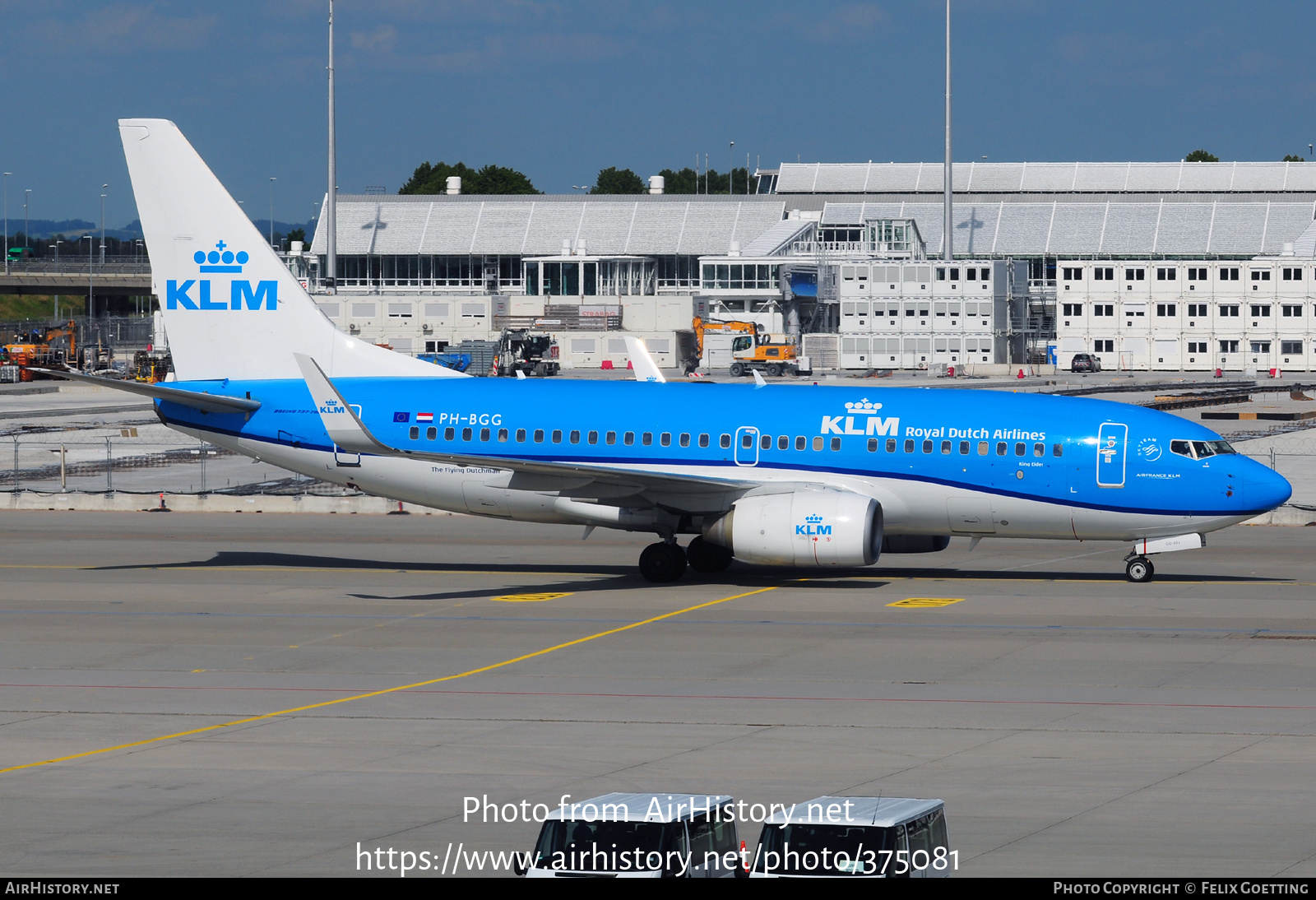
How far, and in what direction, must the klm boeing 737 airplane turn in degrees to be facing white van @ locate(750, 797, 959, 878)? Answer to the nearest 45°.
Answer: approximately 90° to its right

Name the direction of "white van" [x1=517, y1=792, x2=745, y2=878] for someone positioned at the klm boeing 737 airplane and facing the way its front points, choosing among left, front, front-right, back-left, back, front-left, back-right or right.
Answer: right

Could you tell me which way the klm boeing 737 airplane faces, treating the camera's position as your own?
facing to the right of the viewer
